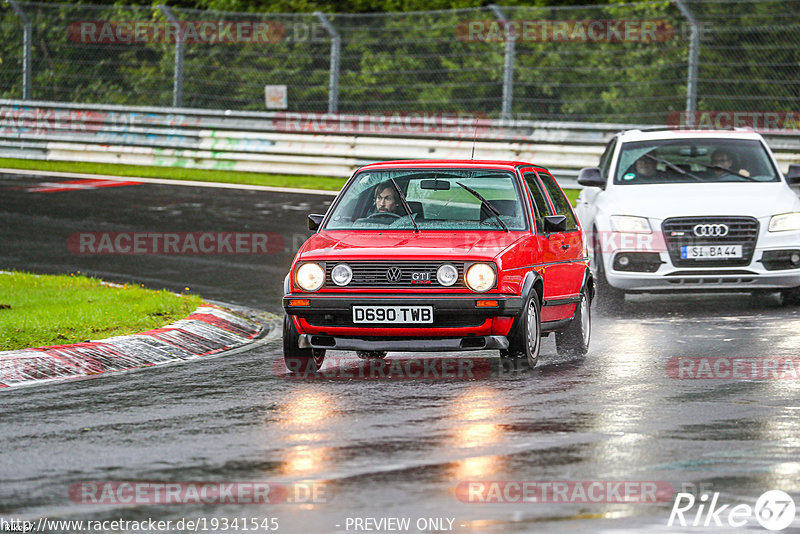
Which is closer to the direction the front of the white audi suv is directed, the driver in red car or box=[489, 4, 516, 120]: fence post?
the driver in red car

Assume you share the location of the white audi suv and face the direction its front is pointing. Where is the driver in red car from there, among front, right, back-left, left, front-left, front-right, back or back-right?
front-right

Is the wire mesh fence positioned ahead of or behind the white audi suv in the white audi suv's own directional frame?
behind

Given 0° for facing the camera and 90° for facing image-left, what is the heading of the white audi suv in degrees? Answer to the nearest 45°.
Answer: approximately 0°

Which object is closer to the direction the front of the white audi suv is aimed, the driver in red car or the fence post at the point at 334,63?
the driver in red car

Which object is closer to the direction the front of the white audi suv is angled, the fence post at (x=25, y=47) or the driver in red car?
the driver in red car

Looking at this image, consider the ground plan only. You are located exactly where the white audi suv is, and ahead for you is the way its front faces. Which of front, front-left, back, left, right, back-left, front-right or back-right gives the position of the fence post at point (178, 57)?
back-right

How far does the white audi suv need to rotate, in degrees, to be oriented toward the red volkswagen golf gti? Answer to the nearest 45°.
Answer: approximately 45° to its right

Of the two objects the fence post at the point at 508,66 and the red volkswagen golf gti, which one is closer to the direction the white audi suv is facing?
the red volkswagen golf gti
